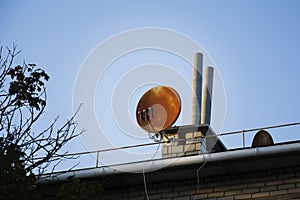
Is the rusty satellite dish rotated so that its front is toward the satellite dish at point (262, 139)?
no
